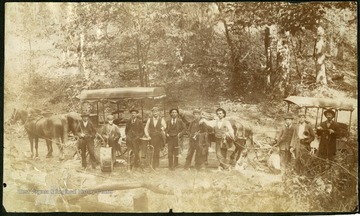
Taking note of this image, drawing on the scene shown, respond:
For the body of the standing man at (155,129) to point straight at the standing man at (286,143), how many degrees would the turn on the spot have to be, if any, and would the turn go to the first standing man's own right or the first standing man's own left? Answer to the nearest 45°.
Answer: approximately 90° to the first standing man's own left

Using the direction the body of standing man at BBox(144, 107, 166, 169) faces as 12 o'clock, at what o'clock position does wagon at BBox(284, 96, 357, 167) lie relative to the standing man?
The wagon is roughly at 9 o'clock from the standing man.

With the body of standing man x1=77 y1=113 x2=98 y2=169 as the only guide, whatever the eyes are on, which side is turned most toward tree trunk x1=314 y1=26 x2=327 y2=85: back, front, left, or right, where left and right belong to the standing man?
left

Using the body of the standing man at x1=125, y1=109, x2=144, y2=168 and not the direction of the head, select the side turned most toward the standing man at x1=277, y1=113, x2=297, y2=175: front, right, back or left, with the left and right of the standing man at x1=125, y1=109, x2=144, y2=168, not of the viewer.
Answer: left

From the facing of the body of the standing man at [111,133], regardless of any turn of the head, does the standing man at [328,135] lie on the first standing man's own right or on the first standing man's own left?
on the first standing man's own left

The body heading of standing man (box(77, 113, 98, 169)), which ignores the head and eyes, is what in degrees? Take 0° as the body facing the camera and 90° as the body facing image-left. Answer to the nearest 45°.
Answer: approximately 0°

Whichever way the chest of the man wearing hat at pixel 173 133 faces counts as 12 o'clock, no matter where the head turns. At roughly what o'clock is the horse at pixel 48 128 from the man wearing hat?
The horse is roughly at 3 o'clock from the man wearing hat.

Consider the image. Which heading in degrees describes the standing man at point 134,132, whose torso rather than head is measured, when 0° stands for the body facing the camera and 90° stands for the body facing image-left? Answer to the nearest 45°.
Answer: approximately 0°
